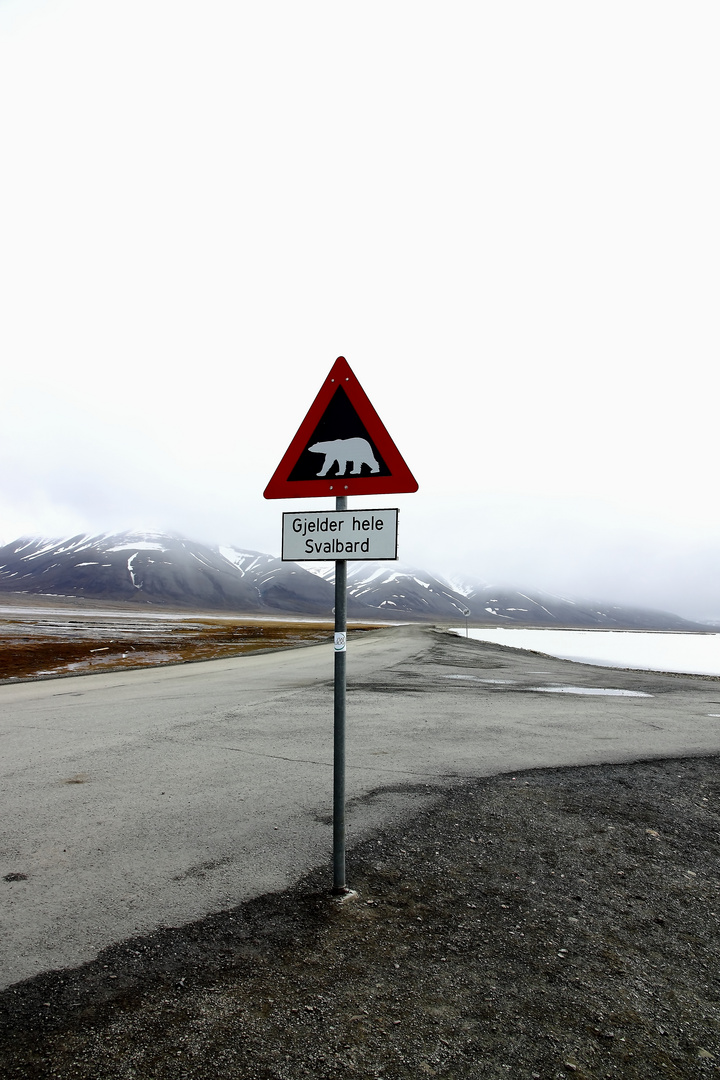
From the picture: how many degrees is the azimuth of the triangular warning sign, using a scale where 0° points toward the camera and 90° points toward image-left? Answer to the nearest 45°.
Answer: approximately 0°

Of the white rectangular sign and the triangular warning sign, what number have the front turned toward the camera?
2
